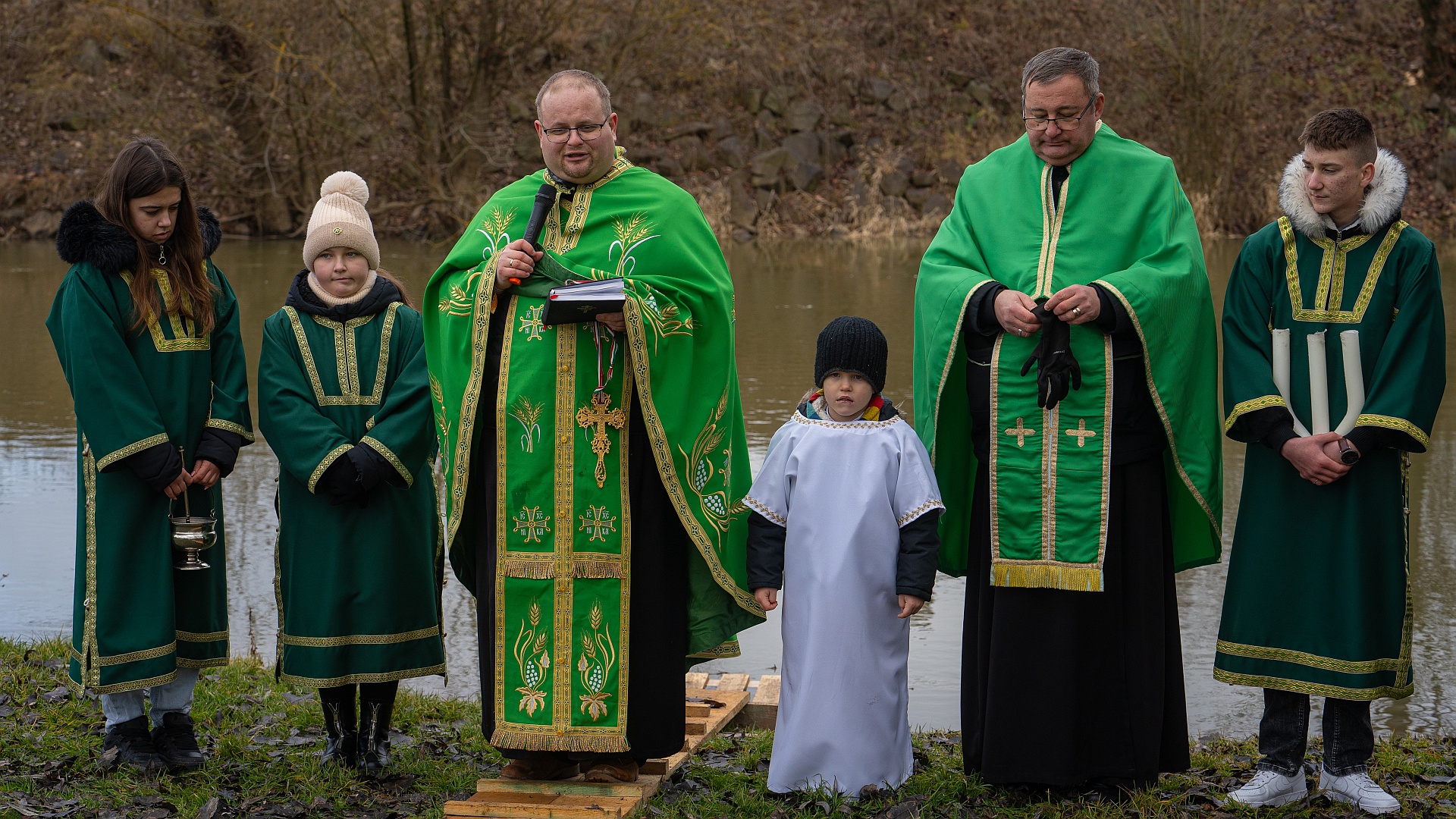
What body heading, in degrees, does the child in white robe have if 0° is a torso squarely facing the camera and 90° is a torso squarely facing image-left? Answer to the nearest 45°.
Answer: approximately 0°

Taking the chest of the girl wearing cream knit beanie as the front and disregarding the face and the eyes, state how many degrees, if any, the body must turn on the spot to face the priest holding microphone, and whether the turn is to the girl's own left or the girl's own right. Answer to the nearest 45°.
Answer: approximately 45° to the girl's own left

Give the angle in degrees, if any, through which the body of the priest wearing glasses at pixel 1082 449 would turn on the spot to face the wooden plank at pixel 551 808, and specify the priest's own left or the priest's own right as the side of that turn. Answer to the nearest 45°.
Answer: approximately 90° to the priest's own right

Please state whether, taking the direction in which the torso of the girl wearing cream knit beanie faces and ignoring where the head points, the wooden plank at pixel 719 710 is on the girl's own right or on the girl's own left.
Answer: on the girl's own left

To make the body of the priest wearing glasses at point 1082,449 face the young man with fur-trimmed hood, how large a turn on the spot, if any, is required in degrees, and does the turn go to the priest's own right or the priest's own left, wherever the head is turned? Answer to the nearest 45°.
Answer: approximately 90° to the priest's own left
